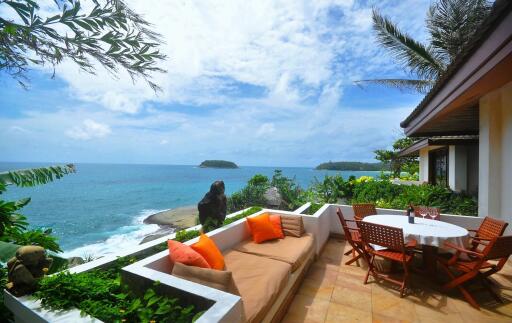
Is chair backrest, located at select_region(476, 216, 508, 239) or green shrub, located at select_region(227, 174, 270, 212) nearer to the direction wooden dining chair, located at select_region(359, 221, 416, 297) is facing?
the chair backrest

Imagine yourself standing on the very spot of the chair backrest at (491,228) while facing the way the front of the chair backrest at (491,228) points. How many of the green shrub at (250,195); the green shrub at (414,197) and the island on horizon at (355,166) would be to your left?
0

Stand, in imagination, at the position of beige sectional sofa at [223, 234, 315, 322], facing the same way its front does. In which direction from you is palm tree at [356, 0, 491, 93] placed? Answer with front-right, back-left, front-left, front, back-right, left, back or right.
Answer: left

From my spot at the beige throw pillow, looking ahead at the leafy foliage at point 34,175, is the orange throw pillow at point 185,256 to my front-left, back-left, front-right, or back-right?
front-left

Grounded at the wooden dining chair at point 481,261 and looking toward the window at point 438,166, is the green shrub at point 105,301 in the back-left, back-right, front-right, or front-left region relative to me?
back-left

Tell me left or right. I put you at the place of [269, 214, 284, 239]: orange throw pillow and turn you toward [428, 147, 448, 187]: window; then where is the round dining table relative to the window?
right

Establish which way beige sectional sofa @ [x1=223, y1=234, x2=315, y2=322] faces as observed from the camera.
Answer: facing the viewer and to the right of the viewer

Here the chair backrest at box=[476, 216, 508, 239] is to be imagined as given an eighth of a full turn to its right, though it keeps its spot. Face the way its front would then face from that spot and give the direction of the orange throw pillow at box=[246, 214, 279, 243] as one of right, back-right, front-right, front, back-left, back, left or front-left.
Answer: front-left

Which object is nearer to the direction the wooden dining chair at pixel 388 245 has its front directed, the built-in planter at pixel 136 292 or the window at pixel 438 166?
the window

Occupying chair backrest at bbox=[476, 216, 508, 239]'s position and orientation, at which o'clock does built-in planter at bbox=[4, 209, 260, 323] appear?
The built-in planter is roughly at 11 o'clock from the chair backrest.

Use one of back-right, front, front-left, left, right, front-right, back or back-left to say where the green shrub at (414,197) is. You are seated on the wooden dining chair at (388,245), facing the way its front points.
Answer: front-left

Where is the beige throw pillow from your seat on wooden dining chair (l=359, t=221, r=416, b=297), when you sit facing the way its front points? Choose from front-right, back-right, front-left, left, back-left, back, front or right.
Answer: back-left

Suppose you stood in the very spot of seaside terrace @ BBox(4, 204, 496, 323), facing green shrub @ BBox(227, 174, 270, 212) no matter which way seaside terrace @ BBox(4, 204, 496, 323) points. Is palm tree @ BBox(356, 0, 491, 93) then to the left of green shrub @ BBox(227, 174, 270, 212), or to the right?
right

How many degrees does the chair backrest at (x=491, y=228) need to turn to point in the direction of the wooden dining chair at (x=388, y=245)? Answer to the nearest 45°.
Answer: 0° — it already faces it

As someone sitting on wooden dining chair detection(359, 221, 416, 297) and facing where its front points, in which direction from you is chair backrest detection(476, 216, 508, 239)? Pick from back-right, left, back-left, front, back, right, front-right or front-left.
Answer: front

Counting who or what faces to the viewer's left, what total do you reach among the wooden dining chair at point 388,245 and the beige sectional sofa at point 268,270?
0

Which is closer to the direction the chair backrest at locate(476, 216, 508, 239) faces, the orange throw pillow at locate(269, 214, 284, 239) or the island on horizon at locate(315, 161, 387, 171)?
the orange throw pillow

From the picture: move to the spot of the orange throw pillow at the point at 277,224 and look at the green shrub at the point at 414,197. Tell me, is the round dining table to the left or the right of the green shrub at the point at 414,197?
right

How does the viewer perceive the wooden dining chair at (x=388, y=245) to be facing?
facing away from the viewer and to the right of the viewer

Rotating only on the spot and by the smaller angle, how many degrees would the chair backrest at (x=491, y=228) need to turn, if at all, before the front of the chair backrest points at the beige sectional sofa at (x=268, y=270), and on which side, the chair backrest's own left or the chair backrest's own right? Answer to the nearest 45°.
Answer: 0° — it already faces it

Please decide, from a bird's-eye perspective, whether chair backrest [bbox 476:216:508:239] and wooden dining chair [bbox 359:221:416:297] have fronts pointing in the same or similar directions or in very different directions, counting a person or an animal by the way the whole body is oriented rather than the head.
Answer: very different directions
